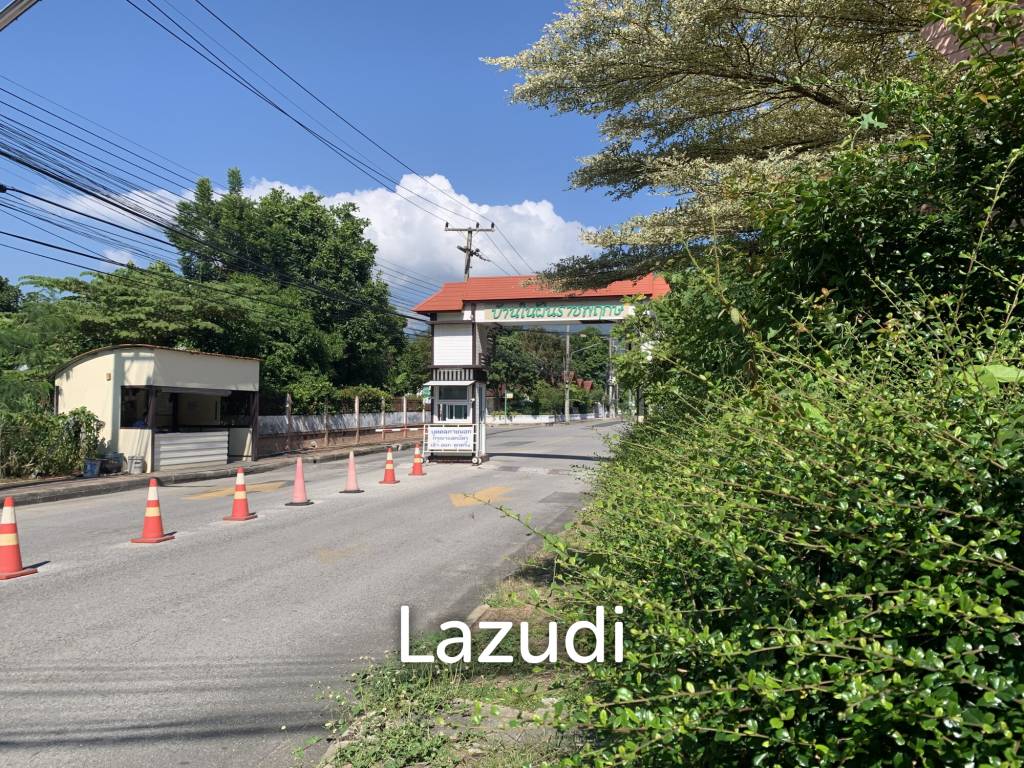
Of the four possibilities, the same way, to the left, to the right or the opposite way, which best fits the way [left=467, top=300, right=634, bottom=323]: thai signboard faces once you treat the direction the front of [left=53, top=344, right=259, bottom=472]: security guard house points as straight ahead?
to the right

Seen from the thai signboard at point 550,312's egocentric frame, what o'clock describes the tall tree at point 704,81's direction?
The tall tree is roughly at 12 o'clock from the thai signboard.

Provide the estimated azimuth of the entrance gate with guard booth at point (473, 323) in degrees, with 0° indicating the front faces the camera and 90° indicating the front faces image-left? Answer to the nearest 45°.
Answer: approximately 0°

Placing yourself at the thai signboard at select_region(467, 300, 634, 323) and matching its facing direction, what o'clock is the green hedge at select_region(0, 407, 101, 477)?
The green hedge is roughly at 2 o'clock from the thai signboard.

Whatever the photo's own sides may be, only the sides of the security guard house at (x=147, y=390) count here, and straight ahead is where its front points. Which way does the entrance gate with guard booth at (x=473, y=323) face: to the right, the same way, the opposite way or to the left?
to the right

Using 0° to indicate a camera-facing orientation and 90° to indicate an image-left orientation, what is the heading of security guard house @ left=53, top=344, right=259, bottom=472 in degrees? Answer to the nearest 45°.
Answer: approximately 315°

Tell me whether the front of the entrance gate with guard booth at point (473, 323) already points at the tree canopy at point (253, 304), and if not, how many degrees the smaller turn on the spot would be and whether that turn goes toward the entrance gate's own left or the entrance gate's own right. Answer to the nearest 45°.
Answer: approximately 135° to the entrance gate's own right

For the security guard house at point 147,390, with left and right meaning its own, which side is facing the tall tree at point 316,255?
left

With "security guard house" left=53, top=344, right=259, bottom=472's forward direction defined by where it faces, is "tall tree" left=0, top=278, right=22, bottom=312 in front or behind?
behind

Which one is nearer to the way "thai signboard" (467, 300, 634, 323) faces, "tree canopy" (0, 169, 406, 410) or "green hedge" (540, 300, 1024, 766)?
the green hedge

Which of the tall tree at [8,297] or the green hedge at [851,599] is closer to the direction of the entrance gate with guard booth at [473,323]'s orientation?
the green hedge

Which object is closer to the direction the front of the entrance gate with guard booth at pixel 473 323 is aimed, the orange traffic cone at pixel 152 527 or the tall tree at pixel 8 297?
the orange traffic cone

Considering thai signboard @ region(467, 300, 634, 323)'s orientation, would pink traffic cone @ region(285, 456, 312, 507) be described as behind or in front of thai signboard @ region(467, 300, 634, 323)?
in front

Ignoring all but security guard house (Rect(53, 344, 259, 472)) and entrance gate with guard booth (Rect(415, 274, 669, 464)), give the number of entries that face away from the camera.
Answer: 0
